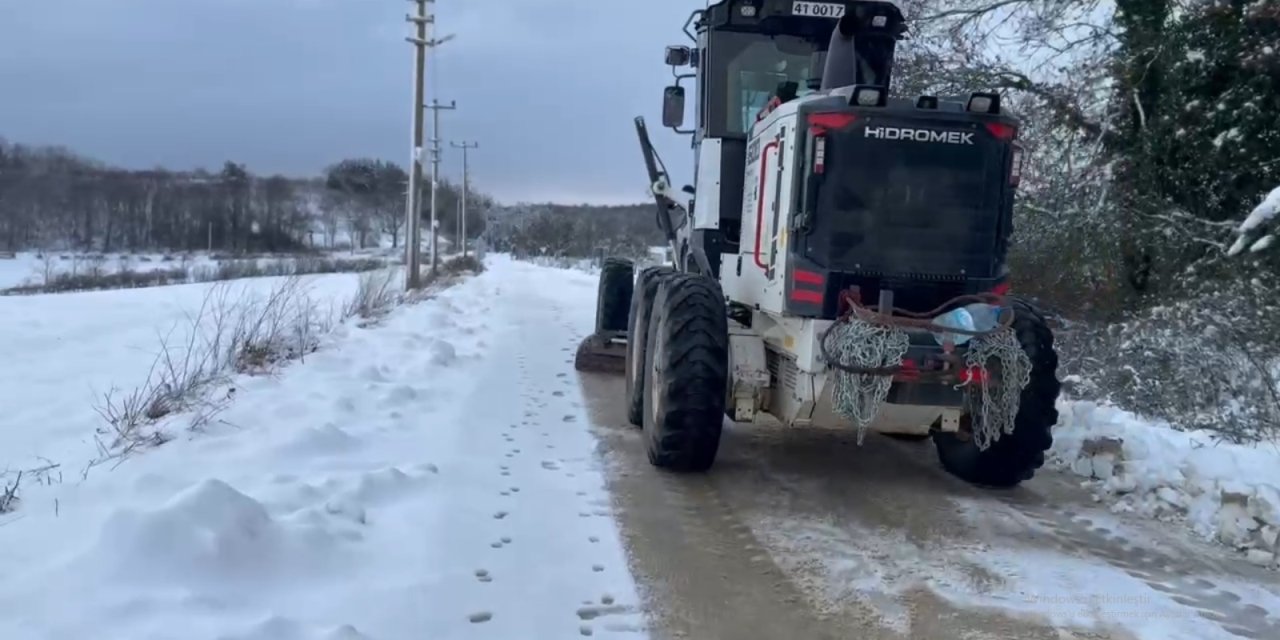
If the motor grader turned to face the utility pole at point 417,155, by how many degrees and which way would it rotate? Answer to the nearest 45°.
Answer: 0° — it already faces it

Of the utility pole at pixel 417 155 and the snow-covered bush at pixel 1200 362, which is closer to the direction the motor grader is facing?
the utility pole

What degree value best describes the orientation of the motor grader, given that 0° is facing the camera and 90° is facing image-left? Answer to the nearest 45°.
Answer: approximately 135°

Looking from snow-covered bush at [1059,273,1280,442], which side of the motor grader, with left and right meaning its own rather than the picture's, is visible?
right
